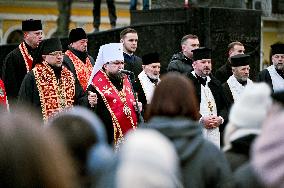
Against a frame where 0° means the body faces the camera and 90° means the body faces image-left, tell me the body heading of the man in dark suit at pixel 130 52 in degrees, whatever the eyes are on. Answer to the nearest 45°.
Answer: approximately 315°

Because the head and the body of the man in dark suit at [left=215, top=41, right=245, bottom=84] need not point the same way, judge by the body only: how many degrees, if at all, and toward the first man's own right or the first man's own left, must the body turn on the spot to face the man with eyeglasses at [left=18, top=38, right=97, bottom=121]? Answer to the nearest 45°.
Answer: approximately 90° to the first man's own right

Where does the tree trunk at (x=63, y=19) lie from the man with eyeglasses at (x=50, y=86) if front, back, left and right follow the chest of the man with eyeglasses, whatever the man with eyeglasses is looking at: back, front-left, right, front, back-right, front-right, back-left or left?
back-left

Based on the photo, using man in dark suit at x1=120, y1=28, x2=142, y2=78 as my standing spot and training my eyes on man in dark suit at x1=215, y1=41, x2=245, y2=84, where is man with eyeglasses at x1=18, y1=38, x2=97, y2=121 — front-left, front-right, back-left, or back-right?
back-right

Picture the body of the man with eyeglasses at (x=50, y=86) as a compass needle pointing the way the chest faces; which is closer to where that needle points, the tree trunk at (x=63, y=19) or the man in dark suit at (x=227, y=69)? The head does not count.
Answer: the man in dark suit

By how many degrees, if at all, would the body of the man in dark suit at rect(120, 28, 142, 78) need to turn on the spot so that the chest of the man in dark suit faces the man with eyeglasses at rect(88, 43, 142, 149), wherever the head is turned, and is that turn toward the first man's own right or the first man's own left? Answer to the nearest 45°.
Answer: approximately 45° to the first man's own right

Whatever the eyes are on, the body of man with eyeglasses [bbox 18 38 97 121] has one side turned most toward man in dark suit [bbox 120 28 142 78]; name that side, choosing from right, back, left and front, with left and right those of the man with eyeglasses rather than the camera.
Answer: left

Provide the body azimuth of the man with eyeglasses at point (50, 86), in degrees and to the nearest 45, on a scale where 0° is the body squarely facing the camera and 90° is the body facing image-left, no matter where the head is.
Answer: approximately 315°

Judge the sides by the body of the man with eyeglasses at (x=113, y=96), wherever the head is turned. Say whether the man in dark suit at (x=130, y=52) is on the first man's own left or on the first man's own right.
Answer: on the first man's own left

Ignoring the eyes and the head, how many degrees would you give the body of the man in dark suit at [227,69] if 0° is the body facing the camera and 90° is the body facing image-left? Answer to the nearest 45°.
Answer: approximately 315°

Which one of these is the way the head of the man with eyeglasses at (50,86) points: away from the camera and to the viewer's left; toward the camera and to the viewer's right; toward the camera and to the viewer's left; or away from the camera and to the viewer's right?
toward the camera and to the viewer's right
